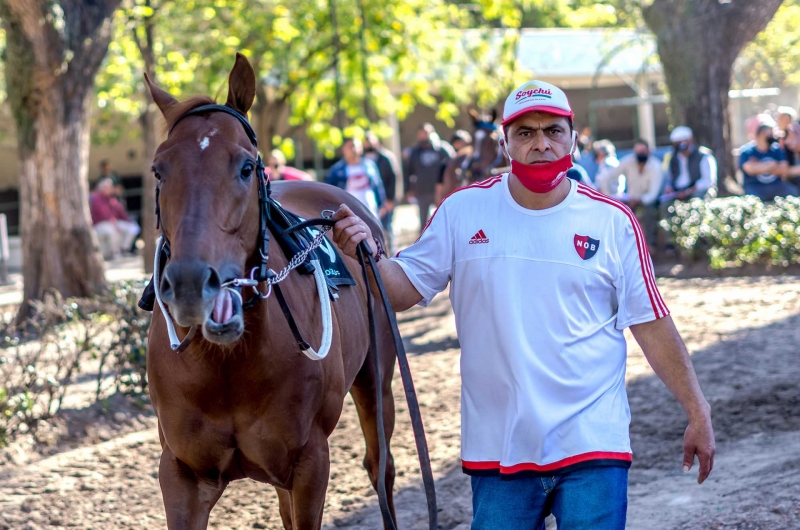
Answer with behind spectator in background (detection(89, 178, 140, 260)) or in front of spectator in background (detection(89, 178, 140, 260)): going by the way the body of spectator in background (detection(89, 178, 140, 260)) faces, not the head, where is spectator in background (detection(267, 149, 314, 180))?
in front

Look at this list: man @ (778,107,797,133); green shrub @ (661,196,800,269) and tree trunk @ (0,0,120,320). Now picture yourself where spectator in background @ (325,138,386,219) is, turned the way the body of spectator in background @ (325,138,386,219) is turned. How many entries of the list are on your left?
2

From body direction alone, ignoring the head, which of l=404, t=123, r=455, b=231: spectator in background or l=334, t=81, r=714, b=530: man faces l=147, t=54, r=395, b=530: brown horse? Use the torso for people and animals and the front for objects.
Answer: the spectator in background

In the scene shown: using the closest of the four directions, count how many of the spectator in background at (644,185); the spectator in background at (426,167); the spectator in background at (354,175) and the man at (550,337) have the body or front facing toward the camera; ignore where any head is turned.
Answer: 4

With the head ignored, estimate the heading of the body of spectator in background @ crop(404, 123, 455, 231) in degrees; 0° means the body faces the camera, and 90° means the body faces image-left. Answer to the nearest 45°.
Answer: approximately 0°

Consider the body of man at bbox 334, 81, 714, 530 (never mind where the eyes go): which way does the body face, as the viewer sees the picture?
toward the camera

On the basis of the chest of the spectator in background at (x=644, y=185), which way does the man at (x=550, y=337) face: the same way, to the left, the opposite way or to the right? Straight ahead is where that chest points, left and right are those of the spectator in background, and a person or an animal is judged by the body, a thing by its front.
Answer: the same way

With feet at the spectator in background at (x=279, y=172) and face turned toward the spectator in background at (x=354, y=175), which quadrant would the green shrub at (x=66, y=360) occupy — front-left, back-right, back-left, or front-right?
back-right

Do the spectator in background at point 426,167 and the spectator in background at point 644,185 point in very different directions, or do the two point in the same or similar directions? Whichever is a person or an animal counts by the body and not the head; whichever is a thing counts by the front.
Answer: same or similar directions

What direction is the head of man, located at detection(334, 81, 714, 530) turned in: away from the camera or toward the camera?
toward the camera

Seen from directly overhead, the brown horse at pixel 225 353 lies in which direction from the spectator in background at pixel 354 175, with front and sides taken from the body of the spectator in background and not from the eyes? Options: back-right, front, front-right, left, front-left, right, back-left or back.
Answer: front

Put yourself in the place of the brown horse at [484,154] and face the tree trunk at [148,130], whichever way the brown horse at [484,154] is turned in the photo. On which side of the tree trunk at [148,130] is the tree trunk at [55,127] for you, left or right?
left

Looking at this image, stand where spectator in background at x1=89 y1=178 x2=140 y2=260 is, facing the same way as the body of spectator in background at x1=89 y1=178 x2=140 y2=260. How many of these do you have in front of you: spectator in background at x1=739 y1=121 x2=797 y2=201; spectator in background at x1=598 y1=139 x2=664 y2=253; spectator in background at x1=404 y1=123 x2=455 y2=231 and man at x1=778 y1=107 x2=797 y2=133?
4

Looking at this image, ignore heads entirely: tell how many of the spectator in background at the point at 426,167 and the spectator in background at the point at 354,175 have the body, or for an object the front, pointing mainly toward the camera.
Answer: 2

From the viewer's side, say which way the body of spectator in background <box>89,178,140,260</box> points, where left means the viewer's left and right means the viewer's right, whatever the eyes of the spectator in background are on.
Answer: facing the viewer and to the right of the viewer

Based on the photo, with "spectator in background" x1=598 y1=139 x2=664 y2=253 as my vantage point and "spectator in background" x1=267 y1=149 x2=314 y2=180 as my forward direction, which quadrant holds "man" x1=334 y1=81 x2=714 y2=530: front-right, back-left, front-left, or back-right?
front-left

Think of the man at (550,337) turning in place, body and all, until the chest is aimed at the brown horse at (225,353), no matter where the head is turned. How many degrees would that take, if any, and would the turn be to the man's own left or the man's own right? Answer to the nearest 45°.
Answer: approximately 90° to the man's own right

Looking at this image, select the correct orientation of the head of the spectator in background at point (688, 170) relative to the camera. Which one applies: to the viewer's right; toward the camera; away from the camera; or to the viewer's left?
toward the camera
